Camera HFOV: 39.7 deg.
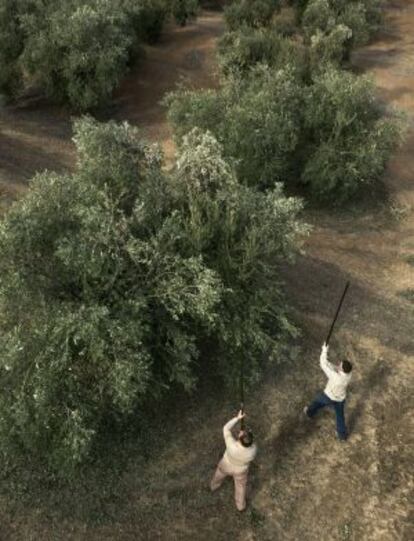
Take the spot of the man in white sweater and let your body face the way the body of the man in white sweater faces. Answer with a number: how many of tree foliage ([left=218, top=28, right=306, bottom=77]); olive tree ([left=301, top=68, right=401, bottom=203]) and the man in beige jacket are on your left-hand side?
1

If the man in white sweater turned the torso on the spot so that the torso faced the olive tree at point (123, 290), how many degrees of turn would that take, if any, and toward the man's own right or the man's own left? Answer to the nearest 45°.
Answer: approximately 45° to the man's own left

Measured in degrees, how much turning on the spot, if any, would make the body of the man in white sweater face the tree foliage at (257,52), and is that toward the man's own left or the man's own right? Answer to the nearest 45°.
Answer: approximately 45° to the man's own right

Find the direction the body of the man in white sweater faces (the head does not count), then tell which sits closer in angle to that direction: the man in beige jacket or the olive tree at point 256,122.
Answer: the olive tree

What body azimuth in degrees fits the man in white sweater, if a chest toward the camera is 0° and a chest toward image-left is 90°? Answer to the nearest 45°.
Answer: approximately 135°

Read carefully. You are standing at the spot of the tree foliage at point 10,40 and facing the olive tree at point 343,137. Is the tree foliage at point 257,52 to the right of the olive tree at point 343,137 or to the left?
left

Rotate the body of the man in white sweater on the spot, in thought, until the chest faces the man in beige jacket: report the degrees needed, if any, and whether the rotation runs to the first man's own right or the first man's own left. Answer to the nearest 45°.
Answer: approximately 90° to the first man's own left

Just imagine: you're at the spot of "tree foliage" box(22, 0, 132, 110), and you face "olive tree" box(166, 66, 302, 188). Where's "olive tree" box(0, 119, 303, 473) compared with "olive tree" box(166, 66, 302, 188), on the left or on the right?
right

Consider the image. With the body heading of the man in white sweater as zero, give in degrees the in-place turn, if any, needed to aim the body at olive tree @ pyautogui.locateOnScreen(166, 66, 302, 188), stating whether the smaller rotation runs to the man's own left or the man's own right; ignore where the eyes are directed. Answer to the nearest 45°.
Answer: approximately 45° to the man's own right

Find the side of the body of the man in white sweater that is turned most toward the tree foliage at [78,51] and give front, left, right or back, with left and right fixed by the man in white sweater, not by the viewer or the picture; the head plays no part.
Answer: front
